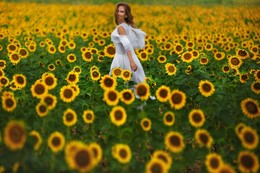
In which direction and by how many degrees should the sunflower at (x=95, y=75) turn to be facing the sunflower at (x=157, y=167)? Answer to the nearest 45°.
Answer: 0° — it already faces it

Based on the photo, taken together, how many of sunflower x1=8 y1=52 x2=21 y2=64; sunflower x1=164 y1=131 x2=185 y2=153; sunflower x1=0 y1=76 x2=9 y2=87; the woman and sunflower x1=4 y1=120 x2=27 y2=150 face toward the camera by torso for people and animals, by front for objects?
4

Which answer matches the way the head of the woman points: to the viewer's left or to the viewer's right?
to the viewer's left

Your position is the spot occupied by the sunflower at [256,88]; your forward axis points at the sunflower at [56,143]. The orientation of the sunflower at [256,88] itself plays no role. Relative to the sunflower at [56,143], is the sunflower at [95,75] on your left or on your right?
right

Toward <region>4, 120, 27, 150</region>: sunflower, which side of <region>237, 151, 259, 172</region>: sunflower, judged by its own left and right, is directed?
right

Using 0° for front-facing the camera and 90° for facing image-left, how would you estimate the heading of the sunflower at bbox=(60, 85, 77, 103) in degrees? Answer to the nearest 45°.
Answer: approximately 0°

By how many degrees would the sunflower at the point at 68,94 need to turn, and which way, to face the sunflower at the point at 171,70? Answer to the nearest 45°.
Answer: approximately 135° to its left

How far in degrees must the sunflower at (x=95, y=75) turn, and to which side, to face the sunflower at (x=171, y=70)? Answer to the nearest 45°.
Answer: approximately 90° to its left
